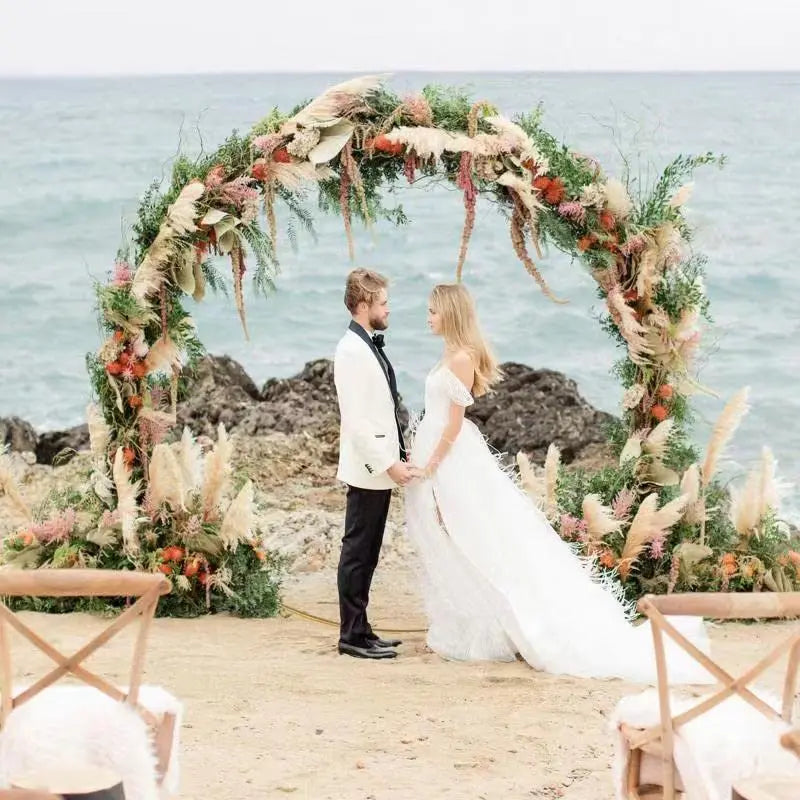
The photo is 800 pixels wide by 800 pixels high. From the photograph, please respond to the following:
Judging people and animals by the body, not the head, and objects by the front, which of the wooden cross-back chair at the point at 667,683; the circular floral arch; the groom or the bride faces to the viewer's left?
the bride

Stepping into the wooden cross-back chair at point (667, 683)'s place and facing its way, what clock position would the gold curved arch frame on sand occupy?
The gold curved arch frame on sand is roughly at 11 o'clock from the wooden cross-back chair.

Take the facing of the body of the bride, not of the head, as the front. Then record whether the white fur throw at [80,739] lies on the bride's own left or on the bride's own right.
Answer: on the bride's own left

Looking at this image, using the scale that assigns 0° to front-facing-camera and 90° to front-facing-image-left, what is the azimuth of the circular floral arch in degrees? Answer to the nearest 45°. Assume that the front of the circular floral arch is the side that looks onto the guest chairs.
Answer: approximately 0°

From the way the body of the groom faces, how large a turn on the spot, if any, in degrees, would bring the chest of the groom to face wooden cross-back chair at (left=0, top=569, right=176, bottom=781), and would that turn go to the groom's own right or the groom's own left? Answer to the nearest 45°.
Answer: approximately 90° to the groom's own right

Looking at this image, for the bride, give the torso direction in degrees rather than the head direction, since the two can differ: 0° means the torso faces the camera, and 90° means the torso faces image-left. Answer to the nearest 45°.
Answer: approximately 90°

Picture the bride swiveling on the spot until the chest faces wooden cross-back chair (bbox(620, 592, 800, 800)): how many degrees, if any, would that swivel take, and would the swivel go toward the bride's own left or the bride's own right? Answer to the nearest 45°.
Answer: approximately 90° to the bride's own left

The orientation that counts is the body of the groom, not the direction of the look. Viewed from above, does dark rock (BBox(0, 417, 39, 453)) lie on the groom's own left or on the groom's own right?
on the groom's own left

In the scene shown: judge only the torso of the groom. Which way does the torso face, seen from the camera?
to the viewer's right

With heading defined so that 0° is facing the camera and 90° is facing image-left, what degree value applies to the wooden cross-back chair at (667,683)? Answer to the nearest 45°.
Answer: approximately 180°

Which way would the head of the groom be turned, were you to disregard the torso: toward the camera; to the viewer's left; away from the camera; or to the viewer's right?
to the viewer's right

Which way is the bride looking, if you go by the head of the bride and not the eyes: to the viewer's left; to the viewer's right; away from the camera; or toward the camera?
to the viewer's left
